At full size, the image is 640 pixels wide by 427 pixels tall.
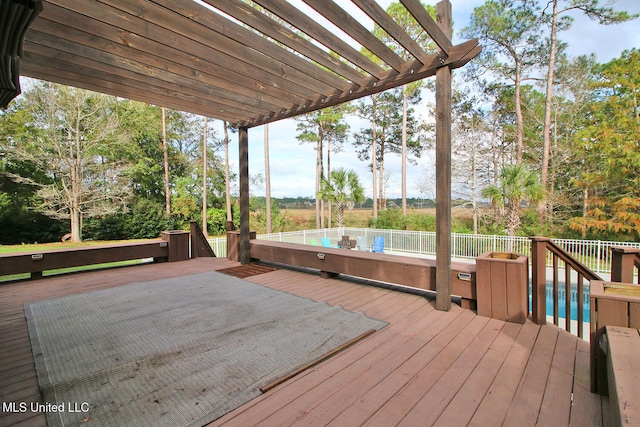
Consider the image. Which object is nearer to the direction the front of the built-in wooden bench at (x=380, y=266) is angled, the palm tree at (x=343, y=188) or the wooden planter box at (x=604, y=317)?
the wooden planter box

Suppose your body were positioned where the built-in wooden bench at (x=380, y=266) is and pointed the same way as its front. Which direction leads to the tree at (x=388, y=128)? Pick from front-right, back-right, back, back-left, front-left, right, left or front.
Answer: back-right

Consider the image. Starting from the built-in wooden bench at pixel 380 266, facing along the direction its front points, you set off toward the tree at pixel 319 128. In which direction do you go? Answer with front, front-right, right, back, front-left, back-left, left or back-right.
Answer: back-right

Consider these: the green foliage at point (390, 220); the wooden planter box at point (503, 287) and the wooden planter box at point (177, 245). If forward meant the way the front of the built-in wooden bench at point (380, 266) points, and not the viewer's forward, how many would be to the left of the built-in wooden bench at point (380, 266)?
1

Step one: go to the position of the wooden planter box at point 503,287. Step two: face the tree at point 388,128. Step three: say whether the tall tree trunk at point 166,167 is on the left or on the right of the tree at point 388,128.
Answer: left

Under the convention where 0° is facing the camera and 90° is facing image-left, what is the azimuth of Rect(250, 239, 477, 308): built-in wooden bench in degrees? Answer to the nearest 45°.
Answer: approximately 45°

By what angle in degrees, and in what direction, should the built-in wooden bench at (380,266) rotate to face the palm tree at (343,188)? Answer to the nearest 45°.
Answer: approximately 135° to its right

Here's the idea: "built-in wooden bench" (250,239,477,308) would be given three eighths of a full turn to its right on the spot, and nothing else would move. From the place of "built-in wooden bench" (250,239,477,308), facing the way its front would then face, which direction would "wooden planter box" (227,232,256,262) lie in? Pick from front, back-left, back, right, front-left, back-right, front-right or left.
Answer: front-left

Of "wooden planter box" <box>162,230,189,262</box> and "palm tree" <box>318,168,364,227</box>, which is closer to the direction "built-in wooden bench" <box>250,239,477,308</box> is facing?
the wooden planter box

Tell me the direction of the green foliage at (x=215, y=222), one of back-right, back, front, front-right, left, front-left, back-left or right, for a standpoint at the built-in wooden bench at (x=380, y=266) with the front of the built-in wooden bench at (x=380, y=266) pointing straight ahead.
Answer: right

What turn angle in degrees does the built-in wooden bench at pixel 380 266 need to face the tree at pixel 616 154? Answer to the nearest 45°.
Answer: approximately 180°

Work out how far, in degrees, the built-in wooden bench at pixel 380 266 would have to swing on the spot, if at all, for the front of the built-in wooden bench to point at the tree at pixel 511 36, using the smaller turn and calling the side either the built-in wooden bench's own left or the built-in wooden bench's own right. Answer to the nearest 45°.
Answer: approximately 180°

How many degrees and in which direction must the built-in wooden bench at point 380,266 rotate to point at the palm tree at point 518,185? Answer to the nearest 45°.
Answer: approximately 180°

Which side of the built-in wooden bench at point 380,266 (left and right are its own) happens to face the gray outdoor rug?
front

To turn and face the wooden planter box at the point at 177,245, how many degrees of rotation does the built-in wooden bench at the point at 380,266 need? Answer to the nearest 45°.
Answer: approximately 90° to its right
